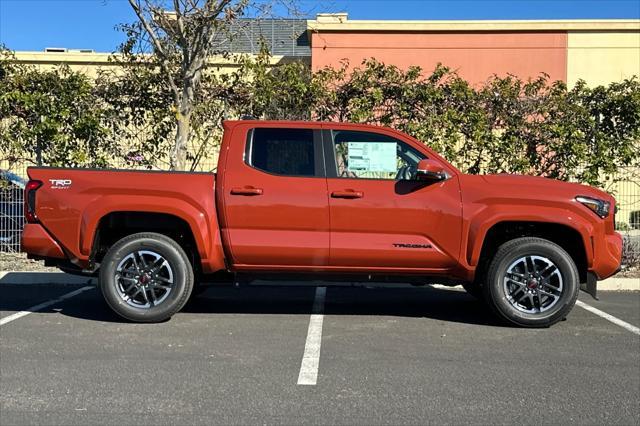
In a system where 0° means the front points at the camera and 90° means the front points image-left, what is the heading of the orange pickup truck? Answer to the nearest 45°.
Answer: approximately 270°

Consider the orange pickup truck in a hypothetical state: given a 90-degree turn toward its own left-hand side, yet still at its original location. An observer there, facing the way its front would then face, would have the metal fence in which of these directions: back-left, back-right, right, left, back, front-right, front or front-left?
front-left

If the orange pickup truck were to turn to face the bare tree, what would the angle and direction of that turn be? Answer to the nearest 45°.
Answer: approximately 135° to its left
